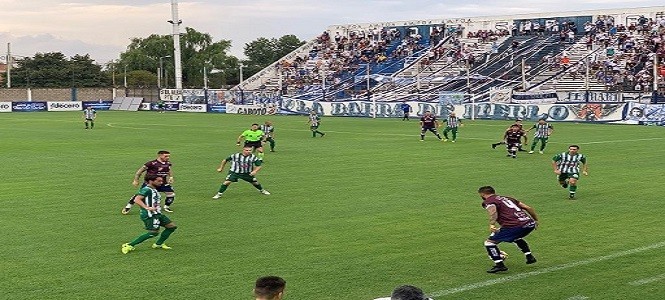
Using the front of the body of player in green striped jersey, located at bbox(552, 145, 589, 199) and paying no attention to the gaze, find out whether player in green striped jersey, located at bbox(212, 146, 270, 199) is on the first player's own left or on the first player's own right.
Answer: on the first player's own right

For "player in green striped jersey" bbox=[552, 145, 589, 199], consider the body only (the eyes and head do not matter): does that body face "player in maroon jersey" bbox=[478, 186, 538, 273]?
yes

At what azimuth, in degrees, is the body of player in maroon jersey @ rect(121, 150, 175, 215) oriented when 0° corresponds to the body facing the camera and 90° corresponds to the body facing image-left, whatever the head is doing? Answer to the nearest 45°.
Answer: approximately 315°

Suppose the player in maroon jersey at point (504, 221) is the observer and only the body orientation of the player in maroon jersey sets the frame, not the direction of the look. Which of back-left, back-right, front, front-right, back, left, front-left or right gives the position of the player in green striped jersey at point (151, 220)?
front-left

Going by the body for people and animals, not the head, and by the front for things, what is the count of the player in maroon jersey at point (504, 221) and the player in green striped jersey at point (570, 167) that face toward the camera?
1

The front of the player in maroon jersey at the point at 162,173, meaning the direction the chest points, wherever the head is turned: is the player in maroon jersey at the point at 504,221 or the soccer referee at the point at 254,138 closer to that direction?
the player in maroon jersey

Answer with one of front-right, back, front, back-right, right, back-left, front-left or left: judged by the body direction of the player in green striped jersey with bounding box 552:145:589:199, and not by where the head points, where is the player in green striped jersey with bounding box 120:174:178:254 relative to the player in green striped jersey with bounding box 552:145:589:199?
front-right

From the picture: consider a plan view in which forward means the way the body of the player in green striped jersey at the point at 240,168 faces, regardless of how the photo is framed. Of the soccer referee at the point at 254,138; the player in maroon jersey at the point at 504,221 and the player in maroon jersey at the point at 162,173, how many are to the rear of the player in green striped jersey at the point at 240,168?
1
